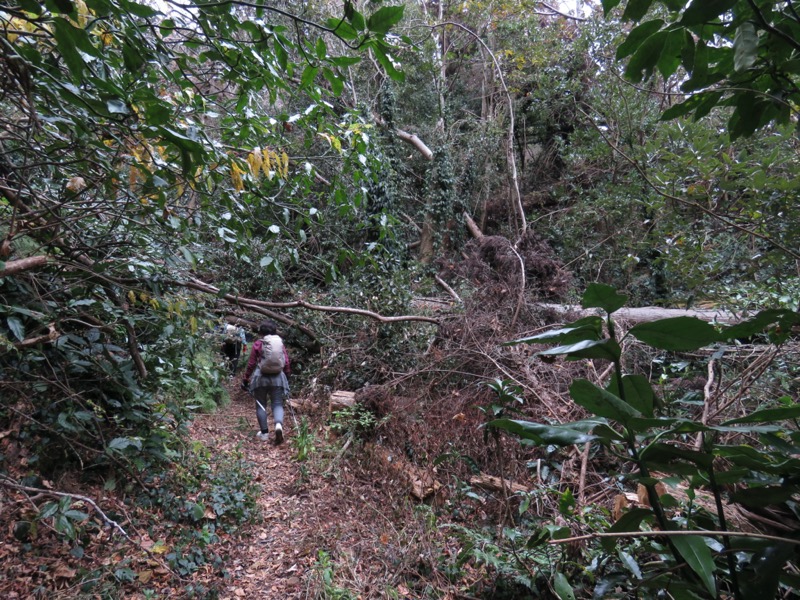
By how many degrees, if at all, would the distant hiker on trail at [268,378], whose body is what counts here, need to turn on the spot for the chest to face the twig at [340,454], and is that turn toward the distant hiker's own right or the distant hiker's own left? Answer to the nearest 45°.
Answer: approximately 135° to the distant hiker's own right

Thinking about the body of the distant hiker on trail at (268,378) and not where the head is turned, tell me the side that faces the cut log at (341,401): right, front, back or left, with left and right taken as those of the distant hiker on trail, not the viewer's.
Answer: right

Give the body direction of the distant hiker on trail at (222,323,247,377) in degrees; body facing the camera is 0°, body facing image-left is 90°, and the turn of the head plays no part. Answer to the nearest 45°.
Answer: approximately 180°

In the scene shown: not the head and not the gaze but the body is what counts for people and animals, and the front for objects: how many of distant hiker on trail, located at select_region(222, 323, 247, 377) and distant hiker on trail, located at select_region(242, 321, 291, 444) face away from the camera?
2

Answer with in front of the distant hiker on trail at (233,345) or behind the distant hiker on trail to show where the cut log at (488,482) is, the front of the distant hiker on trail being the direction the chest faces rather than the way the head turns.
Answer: behind

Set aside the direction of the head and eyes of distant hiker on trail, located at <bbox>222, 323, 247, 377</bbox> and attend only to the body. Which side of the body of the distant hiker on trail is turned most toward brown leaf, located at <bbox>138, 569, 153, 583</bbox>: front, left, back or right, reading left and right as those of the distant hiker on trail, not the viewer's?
back

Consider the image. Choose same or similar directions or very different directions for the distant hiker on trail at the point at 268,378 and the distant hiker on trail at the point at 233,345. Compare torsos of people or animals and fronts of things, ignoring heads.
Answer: same or similar directions

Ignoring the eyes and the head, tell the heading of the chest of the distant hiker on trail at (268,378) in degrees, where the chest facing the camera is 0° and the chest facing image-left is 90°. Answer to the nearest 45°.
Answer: approximately 180°

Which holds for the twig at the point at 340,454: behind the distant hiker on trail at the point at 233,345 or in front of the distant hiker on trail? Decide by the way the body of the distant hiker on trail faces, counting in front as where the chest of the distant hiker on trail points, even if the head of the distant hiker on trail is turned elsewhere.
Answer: behind

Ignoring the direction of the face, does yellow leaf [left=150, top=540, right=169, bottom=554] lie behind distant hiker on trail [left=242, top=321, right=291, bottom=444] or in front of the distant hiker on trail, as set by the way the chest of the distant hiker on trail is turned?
behind

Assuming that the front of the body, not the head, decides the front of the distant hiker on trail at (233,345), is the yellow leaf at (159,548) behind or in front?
behind

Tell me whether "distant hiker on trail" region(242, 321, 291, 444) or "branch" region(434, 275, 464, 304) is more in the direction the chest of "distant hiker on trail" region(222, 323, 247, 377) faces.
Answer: the branch

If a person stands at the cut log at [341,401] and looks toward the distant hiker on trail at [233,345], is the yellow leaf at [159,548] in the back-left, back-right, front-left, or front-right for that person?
back-left
